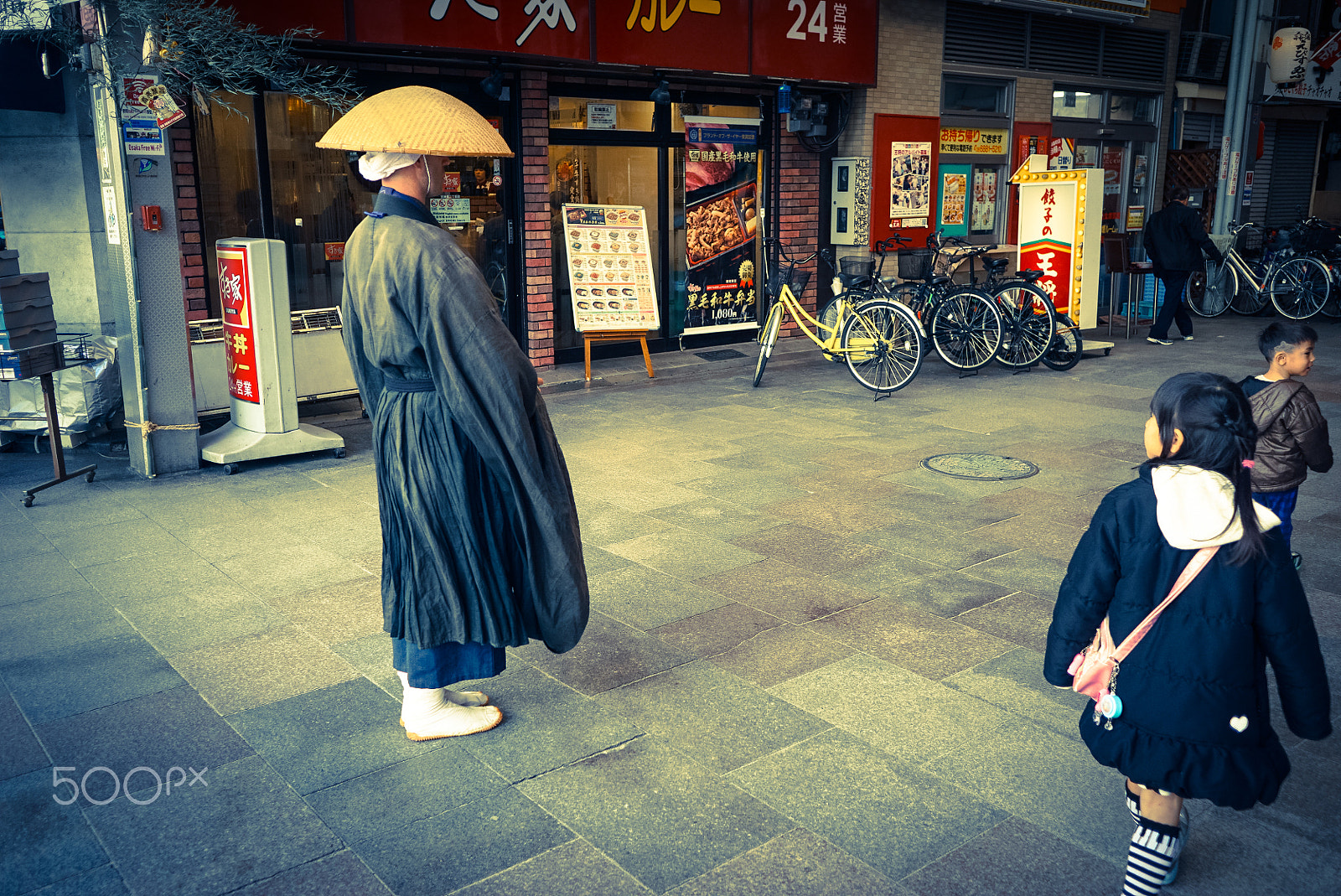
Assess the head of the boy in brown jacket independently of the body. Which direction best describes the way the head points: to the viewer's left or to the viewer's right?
to the viewer's right

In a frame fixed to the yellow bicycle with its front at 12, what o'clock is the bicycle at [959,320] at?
The bicycle is roughly at 3 o'clock from the yellow bicycle.

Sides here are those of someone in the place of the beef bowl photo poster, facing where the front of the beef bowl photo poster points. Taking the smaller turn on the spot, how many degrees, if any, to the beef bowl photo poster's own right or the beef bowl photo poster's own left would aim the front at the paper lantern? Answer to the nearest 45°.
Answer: approximately 135° to the beef bowl photo poster's own left

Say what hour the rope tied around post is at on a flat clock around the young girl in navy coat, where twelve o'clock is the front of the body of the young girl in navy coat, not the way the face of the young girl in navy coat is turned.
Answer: The rope tied around post is roughly at 11 o'clock from the young girl in navy coat.

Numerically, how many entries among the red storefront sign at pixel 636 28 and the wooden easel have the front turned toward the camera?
2

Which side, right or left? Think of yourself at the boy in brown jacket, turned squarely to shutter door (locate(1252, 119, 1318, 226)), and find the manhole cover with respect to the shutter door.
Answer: left

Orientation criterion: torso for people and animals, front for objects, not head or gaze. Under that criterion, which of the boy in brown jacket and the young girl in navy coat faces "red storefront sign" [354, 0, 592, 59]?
the young girl in navy coat

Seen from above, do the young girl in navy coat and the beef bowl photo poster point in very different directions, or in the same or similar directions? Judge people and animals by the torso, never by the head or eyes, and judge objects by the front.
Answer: very different directions

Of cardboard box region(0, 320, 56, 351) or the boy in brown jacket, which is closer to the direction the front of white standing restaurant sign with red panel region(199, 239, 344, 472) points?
the cardboard box

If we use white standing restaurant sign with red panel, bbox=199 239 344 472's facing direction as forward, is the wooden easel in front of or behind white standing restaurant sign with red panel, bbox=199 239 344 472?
behind
